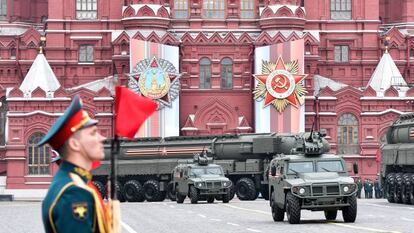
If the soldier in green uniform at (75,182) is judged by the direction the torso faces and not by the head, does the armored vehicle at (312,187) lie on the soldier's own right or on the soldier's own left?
on the soldier's own left

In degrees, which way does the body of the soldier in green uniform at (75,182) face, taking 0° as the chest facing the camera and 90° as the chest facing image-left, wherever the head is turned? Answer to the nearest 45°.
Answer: approximately 270°

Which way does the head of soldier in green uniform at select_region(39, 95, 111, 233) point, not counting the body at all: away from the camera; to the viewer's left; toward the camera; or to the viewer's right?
to the viewer's right
